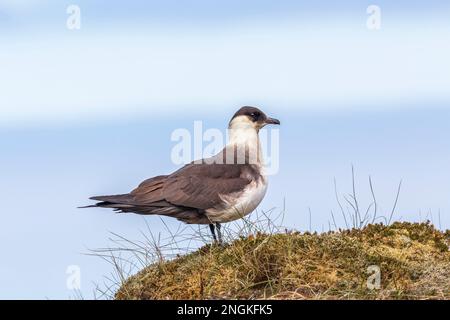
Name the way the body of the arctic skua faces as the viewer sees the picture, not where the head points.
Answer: to the viewer's right
